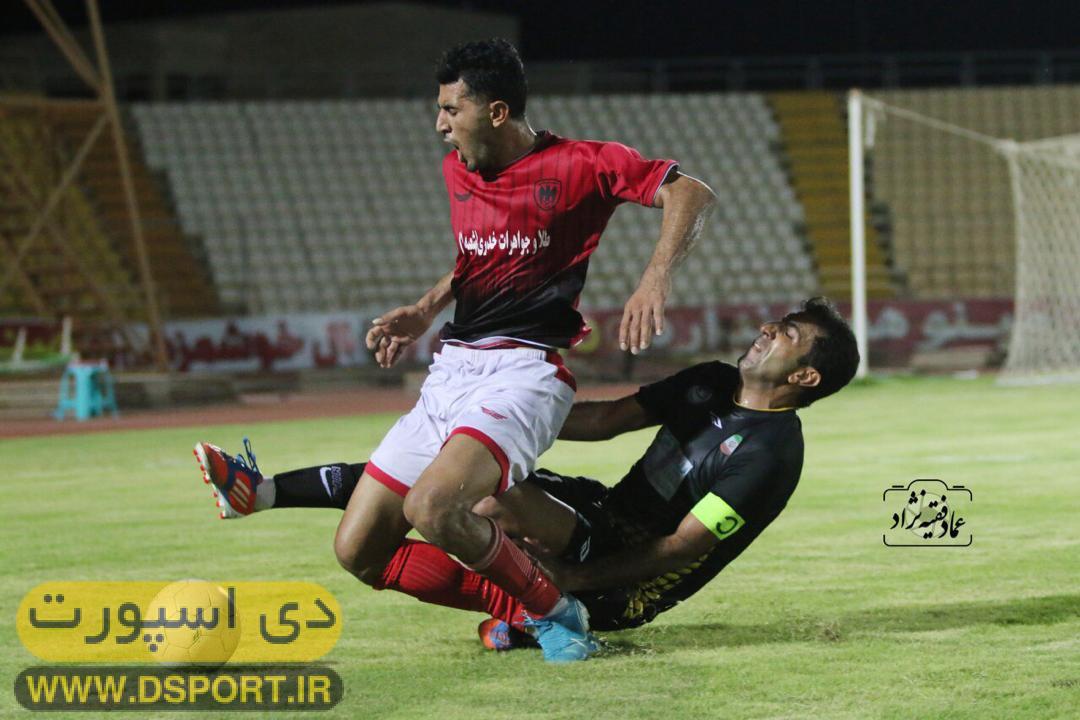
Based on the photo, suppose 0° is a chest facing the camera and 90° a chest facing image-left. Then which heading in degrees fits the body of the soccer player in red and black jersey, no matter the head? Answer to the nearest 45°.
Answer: approximately 45°

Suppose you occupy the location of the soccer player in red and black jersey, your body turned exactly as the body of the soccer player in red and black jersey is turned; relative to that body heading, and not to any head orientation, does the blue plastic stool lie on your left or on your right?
on your right

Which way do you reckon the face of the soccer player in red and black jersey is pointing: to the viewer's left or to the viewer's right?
to the viewer's left
